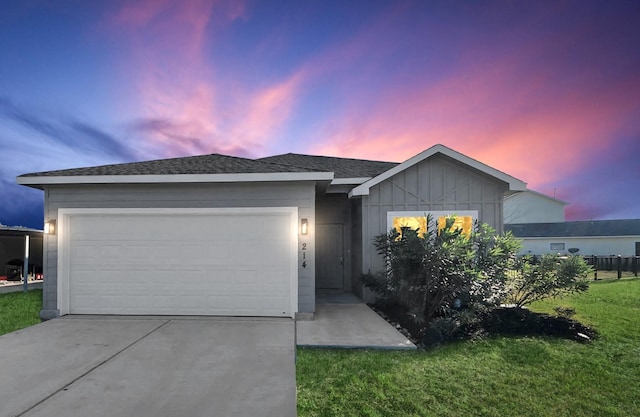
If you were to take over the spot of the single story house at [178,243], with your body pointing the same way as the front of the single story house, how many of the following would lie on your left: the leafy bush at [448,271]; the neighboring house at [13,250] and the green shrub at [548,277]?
2

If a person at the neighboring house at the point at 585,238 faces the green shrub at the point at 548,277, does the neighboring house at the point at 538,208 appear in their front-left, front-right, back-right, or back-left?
back-right

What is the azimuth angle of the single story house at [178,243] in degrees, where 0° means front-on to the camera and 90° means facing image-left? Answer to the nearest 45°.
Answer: approximately 0°

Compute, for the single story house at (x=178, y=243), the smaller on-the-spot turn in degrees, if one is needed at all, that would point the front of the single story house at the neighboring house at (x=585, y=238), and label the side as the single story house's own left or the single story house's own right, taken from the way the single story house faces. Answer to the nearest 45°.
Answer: approximately 135° to the single story house's own left

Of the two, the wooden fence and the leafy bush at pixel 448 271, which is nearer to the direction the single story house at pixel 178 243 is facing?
the leafy bush

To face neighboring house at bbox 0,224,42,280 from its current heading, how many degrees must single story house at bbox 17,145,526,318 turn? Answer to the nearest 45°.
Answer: approximately 135° to its right

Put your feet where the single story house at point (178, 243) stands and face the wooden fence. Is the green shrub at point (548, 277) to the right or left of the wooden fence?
right

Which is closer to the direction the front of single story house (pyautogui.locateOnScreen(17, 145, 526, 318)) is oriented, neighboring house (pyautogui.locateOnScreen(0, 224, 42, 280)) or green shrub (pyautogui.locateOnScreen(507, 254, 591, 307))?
the green shrub

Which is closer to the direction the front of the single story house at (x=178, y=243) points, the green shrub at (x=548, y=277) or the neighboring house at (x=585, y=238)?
the green shrub

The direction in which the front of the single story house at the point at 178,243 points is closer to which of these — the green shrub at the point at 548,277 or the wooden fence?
the green shrub

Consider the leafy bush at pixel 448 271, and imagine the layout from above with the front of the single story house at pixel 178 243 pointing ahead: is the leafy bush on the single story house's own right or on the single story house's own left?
on the single story house's own left
